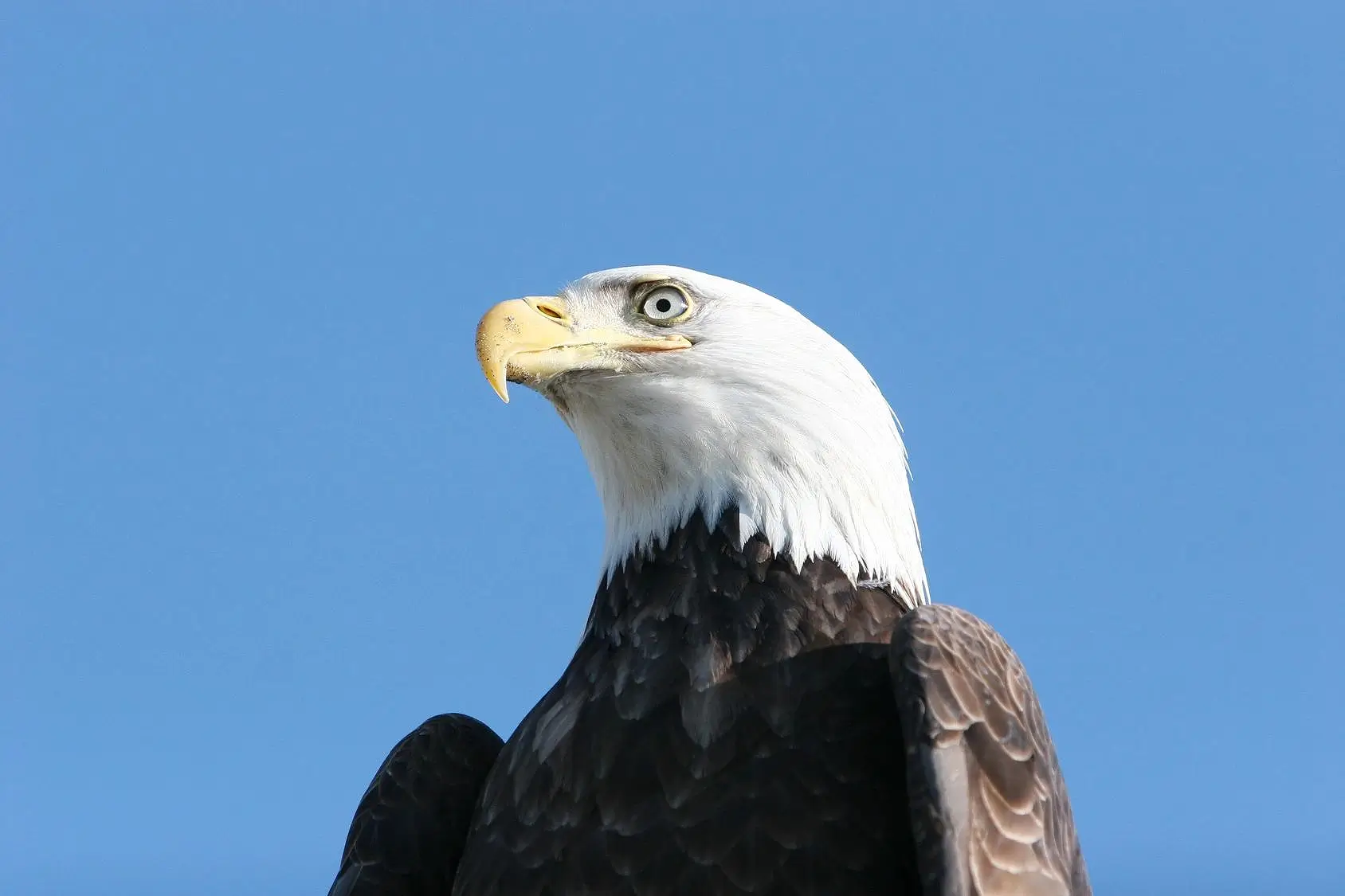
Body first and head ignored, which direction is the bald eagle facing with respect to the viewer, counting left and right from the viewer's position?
facing the viewer and to the left of the viewer
